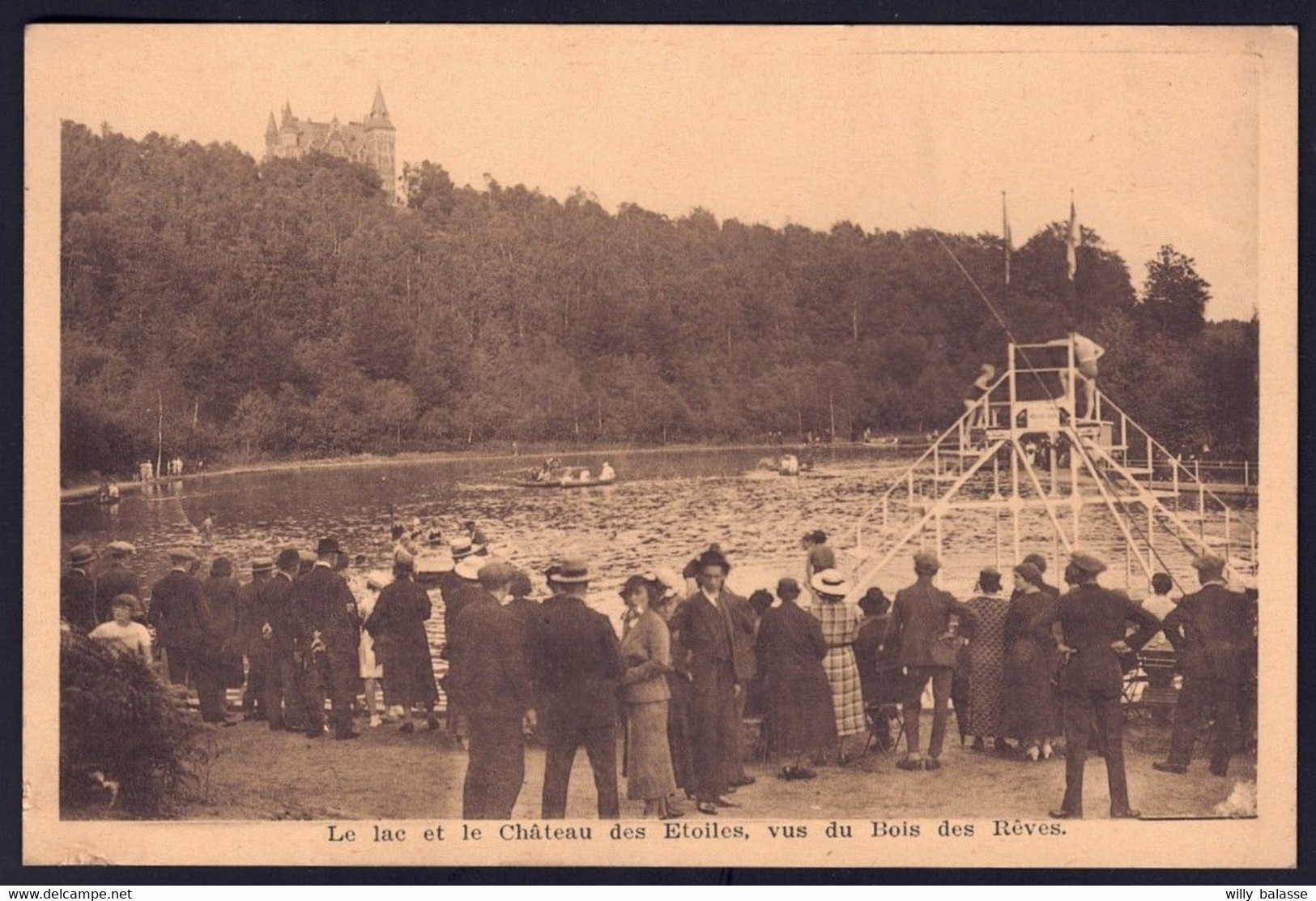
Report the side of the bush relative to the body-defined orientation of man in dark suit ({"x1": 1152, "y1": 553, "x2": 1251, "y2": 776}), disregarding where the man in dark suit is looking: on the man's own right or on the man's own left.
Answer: on the man's own left

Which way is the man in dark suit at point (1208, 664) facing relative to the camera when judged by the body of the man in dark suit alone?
away from the camera

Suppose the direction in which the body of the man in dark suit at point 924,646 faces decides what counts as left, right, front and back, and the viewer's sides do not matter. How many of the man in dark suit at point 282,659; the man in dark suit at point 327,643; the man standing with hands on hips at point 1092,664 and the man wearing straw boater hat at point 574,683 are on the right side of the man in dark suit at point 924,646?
1

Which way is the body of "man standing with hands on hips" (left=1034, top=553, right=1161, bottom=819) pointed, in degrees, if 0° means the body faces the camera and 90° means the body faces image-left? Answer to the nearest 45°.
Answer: approximately 180°

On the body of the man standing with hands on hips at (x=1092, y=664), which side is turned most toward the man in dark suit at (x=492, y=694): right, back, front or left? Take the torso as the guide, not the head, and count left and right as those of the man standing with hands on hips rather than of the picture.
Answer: left

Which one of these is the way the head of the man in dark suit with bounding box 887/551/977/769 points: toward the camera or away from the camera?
away from the camera

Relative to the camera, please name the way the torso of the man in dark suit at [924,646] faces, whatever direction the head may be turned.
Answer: away from the camera

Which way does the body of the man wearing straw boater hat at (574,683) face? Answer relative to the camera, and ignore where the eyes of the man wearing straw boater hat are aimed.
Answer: away from the camera

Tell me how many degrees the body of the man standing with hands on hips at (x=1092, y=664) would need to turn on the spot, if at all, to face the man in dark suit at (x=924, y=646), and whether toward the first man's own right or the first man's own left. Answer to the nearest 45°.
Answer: approximately 90° to the first man's own left

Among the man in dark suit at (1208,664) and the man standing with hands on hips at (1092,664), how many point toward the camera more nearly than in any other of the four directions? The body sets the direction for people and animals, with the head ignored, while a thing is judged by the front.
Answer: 0

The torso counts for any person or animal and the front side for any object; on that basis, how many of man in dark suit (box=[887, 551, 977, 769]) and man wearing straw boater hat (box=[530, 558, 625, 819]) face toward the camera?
0
